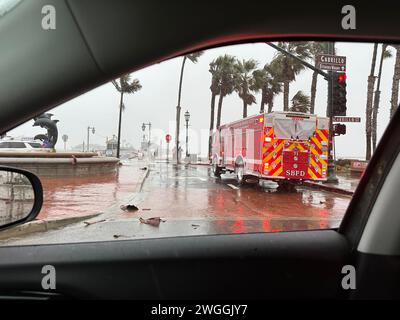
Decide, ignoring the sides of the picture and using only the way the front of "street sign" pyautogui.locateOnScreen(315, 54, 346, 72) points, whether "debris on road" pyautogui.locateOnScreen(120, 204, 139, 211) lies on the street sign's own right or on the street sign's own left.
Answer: on the street sign's own right

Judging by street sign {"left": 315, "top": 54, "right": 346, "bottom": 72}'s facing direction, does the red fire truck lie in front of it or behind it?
behind

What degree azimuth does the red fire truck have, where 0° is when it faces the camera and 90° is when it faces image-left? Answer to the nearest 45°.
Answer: approximately 135°

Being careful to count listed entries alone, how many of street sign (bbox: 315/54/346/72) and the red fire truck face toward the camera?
1

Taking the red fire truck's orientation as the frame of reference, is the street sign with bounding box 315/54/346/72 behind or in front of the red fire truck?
behind
